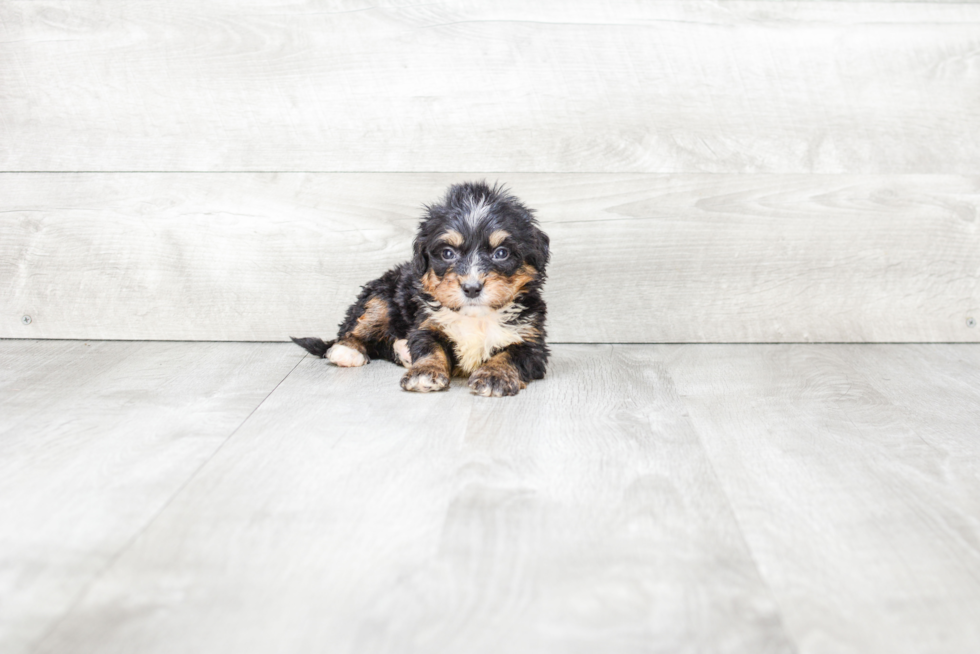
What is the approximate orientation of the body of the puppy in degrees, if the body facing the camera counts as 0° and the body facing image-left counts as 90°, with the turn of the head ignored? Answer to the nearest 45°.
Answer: approximately 315°
